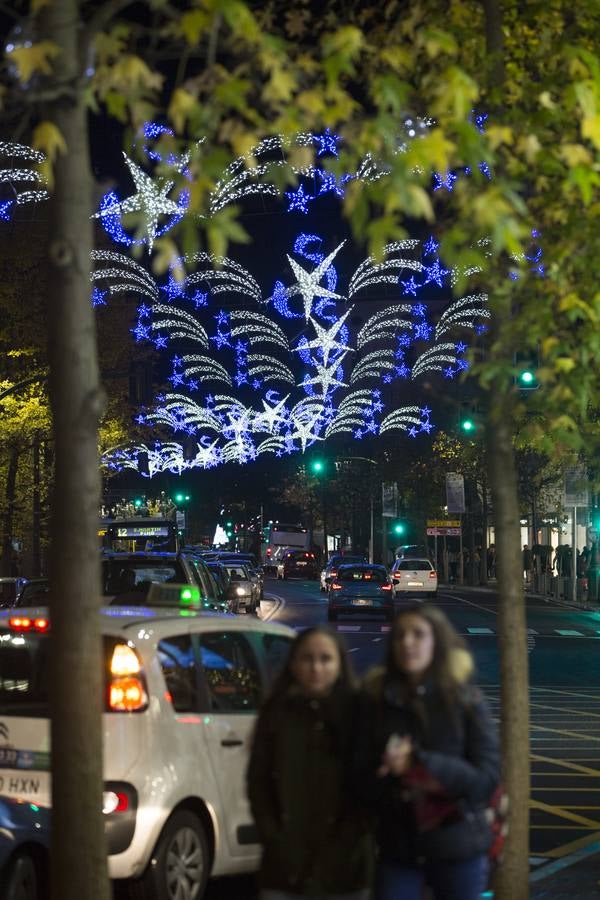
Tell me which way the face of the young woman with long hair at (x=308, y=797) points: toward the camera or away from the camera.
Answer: toward the camera

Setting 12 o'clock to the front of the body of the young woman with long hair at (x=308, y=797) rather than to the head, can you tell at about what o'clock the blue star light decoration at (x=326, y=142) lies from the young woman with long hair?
The blue star light decoration is roughly at 6 o'clock from the young woman with long hair.

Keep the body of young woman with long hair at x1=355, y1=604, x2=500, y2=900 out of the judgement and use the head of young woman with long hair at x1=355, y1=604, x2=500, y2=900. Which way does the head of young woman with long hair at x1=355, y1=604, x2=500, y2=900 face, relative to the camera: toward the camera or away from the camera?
toward the camera

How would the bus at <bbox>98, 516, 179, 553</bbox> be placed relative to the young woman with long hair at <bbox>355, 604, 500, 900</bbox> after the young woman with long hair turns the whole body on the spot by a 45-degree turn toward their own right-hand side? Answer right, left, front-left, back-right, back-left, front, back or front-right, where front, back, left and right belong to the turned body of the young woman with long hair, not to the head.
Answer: right

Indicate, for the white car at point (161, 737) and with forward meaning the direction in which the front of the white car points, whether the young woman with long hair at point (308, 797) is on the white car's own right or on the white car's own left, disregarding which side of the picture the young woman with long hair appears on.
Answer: on the white car's own right

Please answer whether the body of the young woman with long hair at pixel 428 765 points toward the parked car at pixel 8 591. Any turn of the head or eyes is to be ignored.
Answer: no

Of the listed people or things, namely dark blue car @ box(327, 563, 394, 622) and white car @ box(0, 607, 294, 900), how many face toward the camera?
0

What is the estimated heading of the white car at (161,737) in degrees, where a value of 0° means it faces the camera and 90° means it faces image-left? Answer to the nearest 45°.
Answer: approximately 225°

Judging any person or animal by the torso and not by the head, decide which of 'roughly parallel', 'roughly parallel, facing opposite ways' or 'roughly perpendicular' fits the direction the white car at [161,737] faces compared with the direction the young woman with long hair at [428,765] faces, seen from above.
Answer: roughly parallel, facing opposite ways

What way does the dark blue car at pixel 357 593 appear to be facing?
away from the camera

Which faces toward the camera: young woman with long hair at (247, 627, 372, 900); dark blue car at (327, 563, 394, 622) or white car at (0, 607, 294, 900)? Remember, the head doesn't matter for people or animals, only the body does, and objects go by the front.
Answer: the young woman with long hair

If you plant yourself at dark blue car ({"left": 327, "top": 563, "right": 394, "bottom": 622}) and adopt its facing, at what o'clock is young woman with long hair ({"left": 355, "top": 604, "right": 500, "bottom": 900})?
The young woman with long hair is roughly at 6 o'clock from the dark blue car.

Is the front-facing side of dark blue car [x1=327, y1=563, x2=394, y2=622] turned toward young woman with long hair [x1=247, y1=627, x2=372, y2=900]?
no

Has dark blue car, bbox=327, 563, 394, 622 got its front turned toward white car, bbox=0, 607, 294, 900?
no

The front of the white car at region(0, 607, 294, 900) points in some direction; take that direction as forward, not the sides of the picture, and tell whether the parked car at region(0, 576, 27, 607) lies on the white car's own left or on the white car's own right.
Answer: on the white car's own left

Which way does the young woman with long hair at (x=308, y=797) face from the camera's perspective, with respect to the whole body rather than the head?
toward the camera

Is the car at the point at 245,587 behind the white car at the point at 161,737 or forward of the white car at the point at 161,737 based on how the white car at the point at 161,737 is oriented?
forward

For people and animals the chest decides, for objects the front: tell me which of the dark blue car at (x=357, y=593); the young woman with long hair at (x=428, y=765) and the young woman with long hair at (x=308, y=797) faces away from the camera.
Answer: the dark blue car

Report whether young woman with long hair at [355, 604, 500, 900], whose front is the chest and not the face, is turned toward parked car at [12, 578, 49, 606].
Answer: no

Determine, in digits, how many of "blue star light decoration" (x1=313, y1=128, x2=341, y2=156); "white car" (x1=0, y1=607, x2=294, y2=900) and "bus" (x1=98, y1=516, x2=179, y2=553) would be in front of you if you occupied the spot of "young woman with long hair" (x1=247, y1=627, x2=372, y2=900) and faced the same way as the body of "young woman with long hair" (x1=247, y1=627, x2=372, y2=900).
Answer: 0
